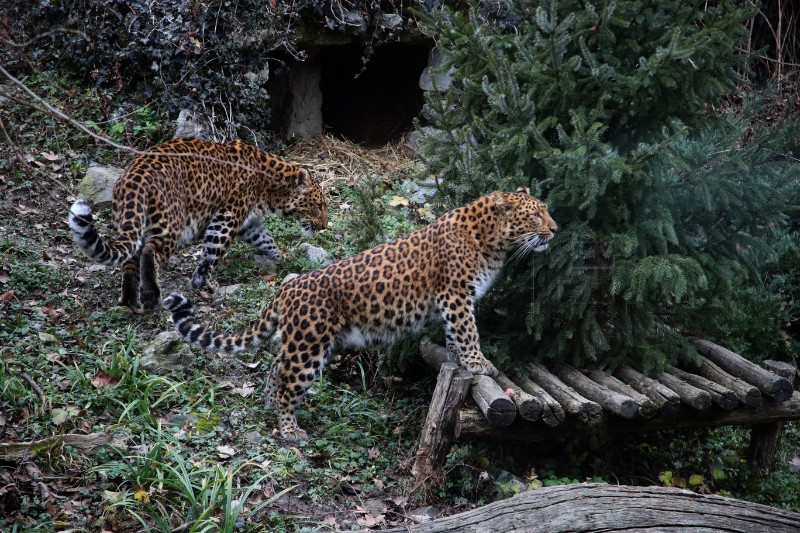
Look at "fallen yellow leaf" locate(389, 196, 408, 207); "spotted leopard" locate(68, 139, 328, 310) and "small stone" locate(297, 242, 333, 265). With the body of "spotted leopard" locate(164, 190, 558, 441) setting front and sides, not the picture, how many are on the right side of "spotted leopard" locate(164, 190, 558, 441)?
0

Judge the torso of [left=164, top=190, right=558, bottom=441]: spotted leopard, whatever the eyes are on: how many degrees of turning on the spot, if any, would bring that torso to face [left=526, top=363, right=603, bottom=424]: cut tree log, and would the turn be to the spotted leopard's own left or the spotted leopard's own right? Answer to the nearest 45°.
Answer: approximately 45° to the spotted leopard's own right

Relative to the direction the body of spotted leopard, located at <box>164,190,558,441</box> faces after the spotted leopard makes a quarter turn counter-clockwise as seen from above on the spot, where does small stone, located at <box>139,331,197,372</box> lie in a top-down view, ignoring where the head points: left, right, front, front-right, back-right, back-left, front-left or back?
left

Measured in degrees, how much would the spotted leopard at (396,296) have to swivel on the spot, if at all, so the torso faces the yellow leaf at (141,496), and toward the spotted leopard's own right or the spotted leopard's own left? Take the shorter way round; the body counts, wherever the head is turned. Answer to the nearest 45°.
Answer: approximately 135° to the spotted leopard's own right

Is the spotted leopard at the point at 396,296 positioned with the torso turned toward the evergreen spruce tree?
yes

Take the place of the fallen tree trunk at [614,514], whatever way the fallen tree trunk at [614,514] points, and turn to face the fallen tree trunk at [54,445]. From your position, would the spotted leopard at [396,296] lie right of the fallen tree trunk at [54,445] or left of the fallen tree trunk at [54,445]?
right

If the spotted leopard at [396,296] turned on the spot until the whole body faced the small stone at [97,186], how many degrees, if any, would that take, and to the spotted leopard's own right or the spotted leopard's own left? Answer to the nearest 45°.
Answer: approximately 135° to the spotted leopard's own left

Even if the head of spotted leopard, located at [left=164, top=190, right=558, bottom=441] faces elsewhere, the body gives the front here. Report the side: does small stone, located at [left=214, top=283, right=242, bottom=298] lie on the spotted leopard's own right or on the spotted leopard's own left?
on the spotted leopard's own left

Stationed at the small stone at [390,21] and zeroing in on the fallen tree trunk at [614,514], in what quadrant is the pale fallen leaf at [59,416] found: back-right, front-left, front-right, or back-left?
front-right

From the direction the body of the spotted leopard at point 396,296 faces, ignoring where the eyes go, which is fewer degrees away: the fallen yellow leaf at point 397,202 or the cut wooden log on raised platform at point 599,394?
the cut wooden log on raised platform

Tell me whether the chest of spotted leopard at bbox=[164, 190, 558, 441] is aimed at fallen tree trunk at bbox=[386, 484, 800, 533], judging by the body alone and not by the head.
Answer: no

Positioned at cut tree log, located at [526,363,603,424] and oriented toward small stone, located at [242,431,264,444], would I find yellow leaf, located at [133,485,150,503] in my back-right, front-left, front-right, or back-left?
front-left

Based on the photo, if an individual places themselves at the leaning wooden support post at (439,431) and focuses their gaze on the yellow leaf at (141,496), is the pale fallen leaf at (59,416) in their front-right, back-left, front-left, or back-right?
front-right

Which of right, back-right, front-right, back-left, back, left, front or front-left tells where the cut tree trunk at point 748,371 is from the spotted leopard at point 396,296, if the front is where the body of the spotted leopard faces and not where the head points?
front

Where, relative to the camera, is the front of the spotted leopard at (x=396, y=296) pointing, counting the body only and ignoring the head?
to the viewer's right

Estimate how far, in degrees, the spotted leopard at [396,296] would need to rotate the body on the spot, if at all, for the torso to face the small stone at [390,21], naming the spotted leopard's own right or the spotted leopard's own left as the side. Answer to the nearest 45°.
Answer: approximately 90° to the spotted leopard's own left
